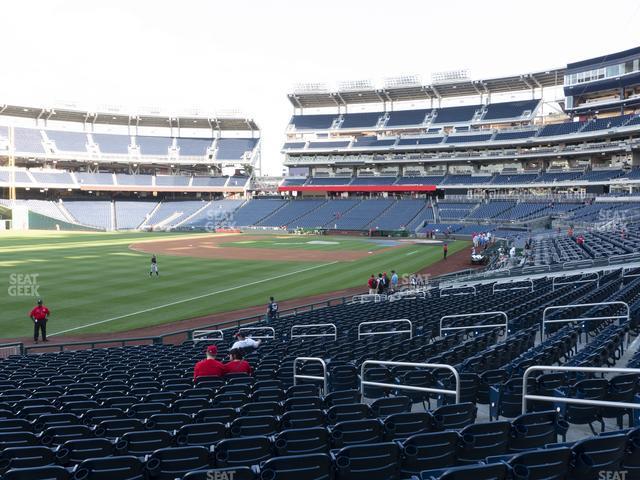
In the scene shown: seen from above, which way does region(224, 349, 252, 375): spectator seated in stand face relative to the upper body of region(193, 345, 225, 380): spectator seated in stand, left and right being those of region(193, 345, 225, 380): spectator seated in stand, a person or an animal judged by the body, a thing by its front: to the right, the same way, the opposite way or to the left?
the same way

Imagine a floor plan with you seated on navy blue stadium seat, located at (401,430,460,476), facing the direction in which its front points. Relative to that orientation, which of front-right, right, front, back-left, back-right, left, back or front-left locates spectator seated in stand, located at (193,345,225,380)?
front

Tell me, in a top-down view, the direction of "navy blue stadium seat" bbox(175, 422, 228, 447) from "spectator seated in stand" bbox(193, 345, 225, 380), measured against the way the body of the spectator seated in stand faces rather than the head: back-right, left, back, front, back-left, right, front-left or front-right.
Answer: back

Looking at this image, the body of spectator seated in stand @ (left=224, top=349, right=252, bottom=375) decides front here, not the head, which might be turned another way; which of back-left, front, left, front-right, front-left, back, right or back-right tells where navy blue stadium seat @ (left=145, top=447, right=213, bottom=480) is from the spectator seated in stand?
back

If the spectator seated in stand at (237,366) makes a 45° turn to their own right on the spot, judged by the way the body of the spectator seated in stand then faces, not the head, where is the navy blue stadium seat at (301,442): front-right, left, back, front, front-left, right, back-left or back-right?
back-right

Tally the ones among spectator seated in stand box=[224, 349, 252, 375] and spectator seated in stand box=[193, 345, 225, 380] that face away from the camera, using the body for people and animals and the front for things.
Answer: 2

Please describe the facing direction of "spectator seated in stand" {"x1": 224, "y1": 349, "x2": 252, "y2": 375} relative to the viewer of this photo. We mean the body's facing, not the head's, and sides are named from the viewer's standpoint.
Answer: facing away from the viewer

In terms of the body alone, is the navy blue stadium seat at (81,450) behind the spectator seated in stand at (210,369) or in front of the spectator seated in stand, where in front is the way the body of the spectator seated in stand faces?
behind

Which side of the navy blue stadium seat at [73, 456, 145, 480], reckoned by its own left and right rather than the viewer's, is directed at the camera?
back

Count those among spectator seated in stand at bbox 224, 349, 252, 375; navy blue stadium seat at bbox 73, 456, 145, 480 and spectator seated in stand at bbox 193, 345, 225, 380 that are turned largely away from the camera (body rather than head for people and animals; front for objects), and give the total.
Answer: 3

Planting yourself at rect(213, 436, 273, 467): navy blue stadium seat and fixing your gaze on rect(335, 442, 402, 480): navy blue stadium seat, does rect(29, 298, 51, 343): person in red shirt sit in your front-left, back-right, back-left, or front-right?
back-left

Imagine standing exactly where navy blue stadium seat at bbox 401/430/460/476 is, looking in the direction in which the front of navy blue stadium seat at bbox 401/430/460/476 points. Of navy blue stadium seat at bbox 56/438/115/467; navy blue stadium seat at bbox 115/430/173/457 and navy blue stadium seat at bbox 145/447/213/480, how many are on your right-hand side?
0

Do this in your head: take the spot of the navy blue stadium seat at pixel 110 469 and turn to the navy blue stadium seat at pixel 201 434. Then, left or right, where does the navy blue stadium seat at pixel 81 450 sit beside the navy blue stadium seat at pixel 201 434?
left

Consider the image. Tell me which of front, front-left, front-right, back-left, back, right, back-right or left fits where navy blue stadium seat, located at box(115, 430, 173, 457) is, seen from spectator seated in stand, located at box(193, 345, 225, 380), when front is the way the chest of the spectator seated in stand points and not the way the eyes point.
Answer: back

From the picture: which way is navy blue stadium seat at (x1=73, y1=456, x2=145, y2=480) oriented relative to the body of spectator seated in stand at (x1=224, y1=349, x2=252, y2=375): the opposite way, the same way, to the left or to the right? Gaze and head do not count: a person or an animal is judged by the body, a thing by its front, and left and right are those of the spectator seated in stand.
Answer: the same way

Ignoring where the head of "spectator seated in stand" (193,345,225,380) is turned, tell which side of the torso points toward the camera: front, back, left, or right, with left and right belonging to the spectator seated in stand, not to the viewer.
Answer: back

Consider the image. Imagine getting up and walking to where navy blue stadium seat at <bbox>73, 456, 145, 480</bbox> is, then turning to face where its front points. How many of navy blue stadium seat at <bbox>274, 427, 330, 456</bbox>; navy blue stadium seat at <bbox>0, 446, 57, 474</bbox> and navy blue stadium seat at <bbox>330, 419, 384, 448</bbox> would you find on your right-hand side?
2

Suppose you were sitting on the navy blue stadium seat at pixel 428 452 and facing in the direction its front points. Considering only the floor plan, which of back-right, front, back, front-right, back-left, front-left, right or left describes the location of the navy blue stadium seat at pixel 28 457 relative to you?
front-left

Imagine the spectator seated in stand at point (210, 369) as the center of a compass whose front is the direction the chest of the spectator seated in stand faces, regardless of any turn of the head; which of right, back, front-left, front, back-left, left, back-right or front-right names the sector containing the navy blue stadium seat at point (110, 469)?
back
